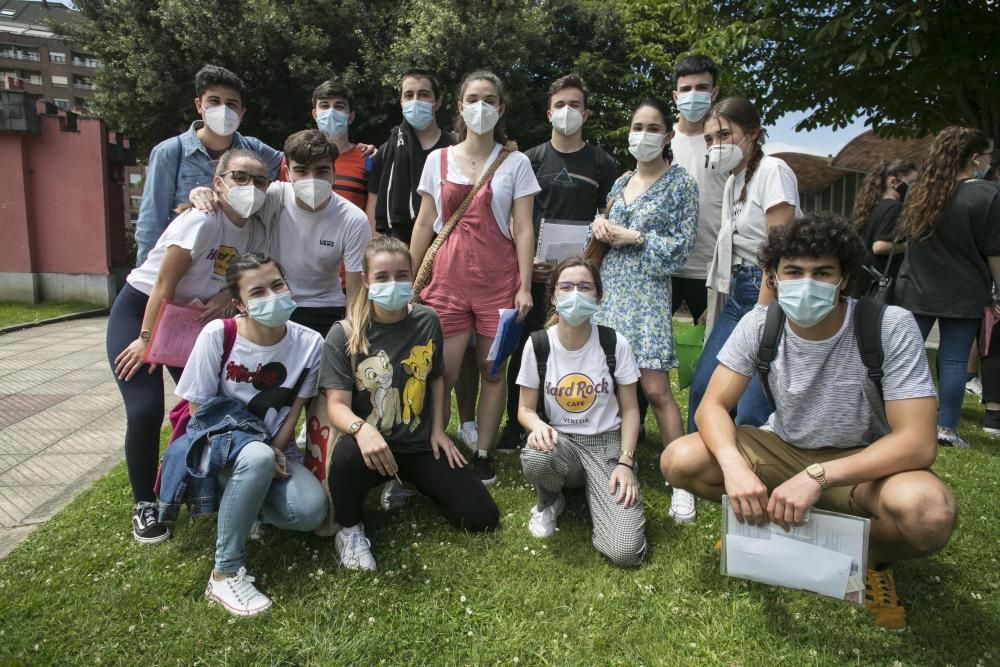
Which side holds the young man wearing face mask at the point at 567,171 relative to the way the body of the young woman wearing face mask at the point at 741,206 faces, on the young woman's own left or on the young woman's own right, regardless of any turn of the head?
on the young woman's own right

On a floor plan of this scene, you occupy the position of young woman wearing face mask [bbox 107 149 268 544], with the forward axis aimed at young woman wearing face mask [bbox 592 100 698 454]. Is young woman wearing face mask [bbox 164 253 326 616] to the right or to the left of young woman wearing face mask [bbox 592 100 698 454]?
right

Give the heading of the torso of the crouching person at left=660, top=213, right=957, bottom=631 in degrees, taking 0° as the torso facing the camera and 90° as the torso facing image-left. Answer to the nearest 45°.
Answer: approximately 0°

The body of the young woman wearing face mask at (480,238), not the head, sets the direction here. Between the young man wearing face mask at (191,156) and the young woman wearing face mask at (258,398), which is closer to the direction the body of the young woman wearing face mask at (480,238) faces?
the young woman wearing face mask

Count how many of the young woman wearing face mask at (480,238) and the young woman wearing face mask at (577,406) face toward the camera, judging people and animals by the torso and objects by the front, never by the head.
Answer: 2

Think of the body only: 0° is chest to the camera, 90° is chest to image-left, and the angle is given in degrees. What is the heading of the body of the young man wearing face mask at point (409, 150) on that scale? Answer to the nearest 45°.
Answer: approximately 0°

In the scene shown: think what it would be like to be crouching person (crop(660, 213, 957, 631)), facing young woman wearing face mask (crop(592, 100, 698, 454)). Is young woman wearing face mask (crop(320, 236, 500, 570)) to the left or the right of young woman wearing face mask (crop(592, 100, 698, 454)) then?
left

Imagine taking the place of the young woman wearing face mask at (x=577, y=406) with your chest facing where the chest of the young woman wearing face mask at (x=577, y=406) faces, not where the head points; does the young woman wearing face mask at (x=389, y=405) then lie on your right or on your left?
on your right

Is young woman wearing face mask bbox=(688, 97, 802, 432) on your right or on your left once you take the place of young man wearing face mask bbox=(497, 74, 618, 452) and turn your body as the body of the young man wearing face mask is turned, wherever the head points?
on your left
